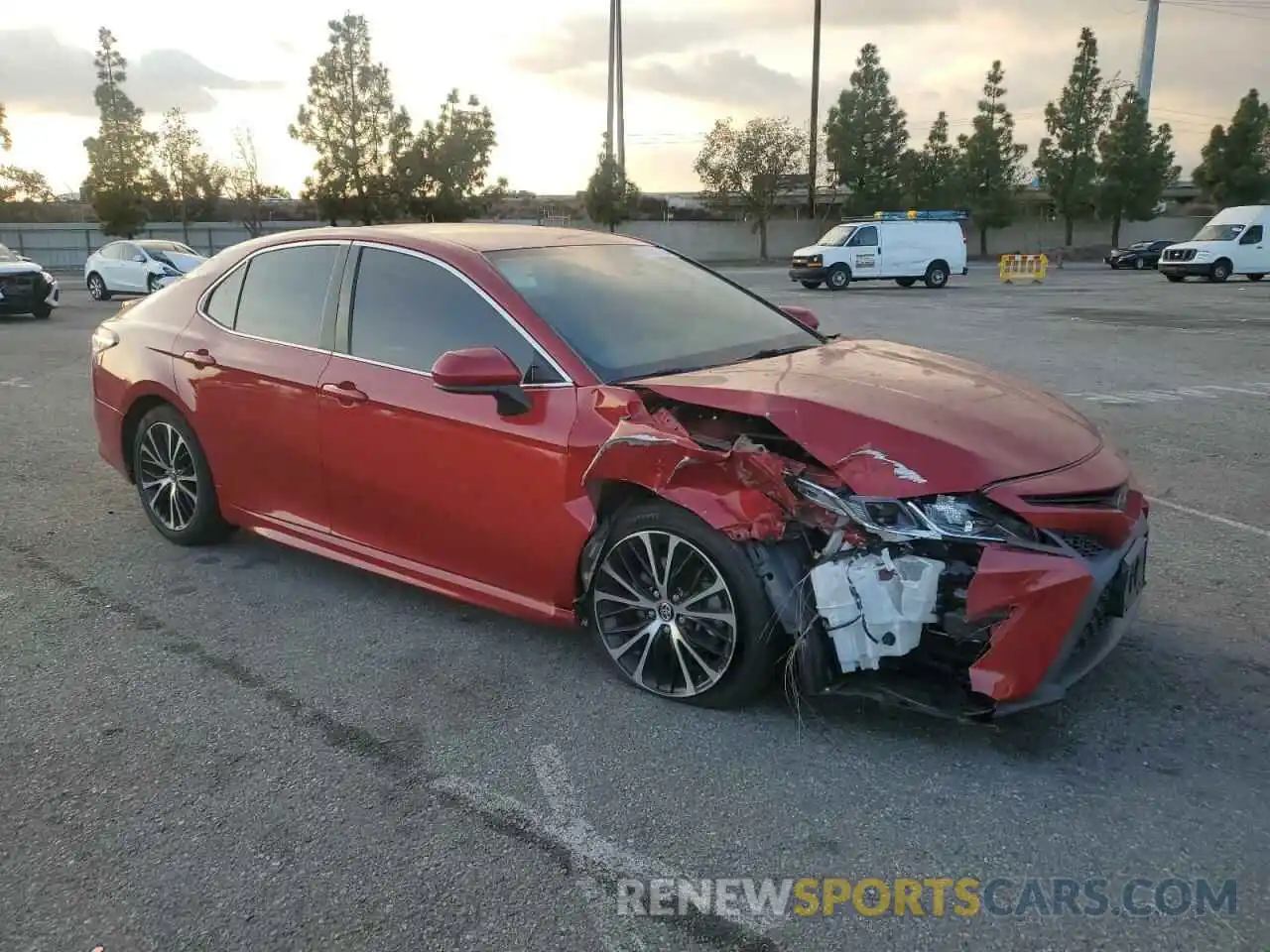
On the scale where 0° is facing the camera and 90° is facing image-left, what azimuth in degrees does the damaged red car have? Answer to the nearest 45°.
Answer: approximately 315°

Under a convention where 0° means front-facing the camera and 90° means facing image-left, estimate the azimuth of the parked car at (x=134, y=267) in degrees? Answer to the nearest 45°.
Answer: approximately 315°

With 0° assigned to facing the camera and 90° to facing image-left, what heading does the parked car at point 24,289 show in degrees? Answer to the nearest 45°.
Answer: approximately 315°

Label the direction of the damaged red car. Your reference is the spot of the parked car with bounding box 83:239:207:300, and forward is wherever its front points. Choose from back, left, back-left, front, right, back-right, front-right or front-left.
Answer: front-right

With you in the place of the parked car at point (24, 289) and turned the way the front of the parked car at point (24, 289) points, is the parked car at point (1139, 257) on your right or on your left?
on your left

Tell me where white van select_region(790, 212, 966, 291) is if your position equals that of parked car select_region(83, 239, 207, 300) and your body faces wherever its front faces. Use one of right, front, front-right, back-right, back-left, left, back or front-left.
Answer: front-left

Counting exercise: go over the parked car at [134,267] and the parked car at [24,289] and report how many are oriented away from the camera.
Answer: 0

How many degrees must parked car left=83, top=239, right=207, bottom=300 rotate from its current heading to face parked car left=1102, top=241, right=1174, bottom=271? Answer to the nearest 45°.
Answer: approximately 45° to its left

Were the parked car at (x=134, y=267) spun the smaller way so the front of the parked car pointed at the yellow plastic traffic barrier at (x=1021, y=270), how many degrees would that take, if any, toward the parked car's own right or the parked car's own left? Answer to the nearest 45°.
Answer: approximately 45° to the parked car's own left
